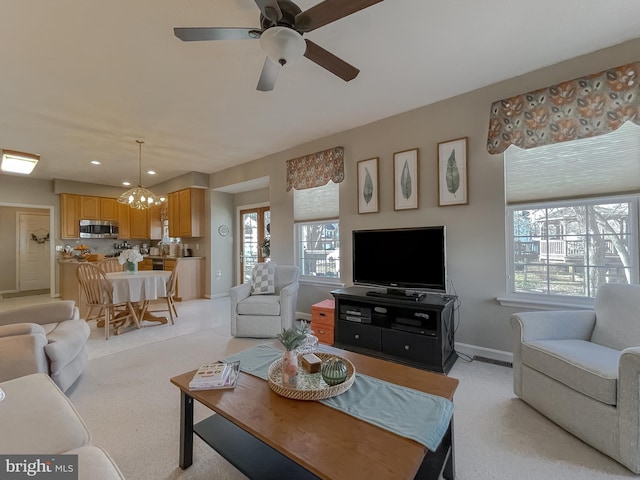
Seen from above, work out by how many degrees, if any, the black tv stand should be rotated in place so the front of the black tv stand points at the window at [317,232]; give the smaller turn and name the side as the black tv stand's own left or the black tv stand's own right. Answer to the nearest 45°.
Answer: approximately 90° to the black tv stand's own right

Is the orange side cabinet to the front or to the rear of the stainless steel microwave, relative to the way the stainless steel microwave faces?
to the front

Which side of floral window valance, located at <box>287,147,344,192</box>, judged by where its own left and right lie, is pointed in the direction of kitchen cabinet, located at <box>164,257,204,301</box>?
right

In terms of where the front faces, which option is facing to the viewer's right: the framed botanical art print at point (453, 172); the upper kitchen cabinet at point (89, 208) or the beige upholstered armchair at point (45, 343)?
the beige upholstered armchair

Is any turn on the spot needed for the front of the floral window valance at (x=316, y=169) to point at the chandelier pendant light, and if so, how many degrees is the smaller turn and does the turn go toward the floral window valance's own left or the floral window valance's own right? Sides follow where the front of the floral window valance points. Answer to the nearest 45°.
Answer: approximately 45° to the floral window valance's own right

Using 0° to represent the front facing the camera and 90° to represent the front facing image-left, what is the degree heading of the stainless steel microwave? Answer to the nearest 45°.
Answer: approximately 0°

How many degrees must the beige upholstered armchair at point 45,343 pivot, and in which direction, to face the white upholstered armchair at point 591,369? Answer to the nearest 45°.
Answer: approximately 45° to its right

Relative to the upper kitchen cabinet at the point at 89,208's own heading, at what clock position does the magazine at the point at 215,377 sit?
The magazine is roughly at 12 o'clock from the upper kitchen cabinet.

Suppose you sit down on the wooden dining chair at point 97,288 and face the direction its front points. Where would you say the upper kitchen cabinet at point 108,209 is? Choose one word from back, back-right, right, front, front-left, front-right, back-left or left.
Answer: front-left

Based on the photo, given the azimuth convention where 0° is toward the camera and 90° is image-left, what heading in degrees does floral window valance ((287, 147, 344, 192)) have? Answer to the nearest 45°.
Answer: approximately 45°

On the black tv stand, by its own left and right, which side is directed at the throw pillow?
right

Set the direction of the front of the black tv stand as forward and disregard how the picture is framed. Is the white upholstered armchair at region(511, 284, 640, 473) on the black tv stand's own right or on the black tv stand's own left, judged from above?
on the black tv stand's own left

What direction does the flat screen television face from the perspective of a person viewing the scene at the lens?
facing the viewer and to the left of the viewer

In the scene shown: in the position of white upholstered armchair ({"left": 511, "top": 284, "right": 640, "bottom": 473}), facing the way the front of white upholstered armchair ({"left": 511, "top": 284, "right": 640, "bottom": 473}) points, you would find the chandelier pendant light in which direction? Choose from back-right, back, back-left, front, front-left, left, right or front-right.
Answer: front-right

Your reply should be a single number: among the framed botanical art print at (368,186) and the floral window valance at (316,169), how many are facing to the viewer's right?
0

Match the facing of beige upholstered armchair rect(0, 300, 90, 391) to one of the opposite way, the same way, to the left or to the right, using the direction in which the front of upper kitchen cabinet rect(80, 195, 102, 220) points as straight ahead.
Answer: to the left

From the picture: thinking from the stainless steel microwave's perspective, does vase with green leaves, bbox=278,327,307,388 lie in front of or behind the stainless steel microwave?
in front

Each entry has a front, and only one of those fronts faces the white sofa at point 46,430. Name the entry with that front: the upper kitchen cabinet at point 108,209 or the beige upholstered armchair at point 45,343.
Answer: the upper kitchen cabinet
